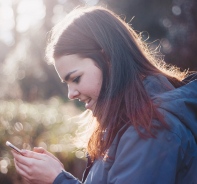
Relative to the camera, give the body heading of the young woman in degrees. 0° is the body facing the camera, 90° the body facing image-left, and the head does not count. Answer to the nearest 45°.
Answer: approximately 90°
